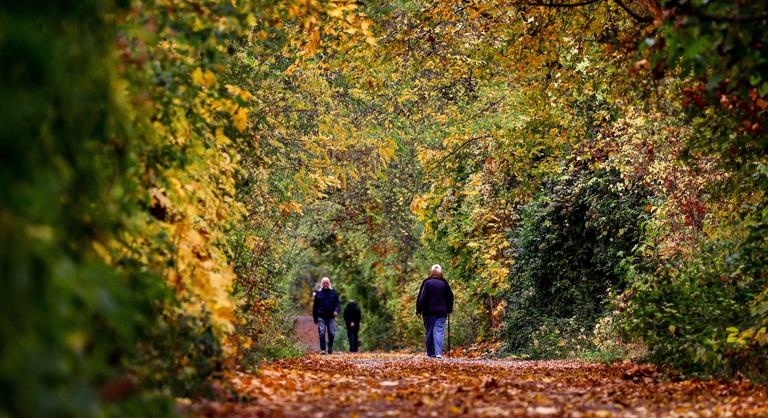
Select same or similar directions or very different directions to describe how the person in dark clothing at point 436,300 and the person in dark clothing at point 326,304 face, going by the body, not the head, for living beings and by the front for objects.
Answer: very different directions

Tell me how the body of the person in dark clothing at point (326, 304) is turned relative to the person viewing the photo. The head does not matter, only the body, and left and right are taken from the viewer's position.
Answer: facing the viewer

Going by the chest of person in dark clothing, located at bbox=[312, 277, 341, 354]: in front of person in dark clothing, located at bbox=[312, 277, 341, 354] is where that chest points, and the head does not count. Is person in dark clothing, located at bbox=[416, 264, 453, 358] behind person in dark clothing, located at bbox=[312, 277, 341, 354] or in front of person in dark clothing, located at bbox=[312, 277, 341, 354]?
in front

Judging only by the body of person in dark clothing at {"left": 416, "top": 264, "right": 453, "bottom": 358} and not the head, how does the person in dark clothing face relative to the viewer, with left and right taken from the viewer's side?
facing away from the viewer

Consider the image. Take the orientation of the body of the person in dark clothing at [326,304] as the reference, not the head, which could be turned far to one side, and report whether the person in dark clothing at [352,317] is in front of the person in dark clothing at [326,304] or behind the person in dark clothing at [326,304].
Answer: behind

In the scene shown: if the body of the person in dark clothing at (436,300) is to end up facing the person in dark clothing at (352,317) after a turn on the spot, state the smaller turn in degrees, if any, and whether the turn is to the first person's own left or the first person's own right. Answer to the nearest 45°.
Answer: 0° — they already face them

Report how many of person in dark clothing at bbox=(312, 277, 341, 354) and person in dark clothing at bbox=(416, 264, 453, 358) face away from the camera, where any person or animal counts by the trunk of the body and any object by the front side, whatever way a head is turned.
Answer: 1
